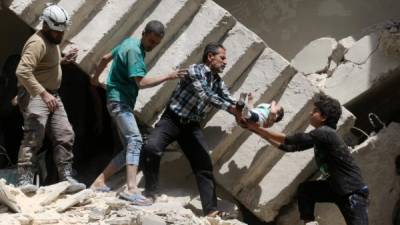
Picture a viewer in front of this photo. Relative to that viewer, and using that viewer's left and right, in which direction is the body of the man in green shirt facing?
facing to the right of the viewer

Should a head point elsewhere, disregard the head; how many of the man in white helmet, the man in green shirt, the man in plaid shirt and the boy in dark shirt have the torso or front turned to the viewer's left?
1

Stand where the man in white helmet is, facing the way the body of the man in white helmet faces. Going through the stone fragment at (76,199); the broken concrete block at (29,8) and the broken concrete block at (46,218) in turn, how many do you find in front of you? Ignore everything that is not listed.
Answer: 2

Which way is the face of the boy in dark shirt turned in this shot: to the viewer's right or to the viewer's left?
to the viewer's left

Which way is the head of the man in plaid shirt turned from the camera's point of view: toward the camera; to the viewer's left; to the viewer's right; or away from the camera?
to the viewer's right

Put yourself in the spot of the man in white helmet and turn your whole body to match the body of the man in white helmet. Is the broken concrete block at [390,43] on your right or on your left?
on your left

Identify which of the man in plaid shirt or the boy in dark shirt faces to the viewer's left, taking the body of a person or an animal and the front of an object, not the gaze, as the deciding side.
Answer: the boy in dark shirt

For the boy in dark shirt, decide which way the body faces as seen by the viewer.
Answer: to the viewer's left

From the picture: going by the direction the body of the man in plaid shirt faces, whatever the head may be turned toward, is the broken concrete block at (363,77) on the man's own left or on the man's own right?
on the man's own left

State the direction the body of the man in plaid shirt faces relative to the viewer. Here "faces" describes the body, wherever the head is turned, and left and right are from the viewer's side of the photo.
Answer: facing the viewer and to the right of the viewer

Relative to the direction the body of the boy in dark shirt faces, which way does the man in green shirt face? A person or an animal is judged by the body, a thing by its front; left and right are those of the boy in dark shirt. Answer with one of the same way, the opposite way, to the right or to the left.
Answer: the opposite way
